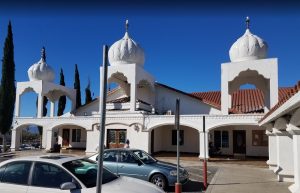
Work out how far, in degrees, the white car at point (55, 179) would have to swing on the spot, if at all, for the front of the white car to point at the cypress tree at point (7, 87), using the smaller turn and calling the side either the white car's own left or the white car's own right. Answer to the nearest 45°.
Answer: approximately 135° to the white car's own left

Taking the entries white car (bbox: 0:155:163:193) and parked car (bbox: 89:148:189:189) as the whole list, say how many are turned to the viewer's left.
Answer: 0

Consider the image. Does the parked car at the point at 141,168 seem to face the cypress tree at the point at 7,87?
no

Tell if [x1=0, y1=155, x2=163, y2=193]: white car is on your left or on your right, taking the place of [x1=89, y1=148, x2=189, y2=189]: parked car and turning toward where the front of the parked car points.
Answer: on your right

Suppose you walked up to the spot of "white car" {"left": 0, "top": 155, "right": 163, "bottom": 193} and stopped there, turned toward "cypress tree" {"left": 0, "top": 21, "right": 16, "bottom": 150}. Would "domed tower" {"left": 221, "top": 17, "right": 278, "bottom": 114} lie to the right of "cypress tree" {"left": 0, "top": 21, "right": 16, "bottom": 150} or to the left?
right

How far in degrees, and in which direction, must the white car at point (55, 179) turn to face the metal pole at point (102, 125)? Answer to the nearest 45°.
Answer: approximately 45° to its right

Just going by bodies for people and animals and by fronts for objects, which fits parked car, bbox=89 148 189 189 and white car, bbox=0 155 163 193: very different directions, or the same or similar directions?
same or similar directions

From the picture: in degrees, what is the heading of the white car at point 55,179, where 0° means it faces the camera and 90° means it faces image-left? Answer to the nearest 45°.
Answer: approximately 315°

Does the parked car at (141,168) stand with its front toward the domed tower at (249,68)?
no

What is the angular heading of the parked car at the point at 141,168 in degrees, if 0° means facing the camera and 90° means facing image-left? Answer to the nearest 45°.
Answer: approximately 315°

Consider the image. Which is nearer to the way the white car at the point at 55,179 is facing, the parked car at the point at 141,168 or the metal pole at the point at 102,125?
the metal pole

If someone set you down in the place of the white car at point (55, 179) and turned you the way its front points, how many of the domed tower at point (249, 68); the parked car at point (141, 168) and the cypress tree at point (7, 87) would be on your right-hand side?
0

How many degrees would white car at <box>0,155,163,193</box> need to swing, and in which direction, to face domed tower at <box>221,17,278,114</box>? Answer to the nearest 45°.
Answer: approximately 90° to its left

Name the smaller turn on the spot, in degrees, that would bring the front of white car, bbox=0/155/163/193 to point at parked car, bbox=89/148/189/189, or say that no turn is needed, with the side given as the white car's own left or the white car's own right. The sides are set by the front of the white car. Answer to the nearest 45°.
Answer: approximately 90° to the white car's own left
